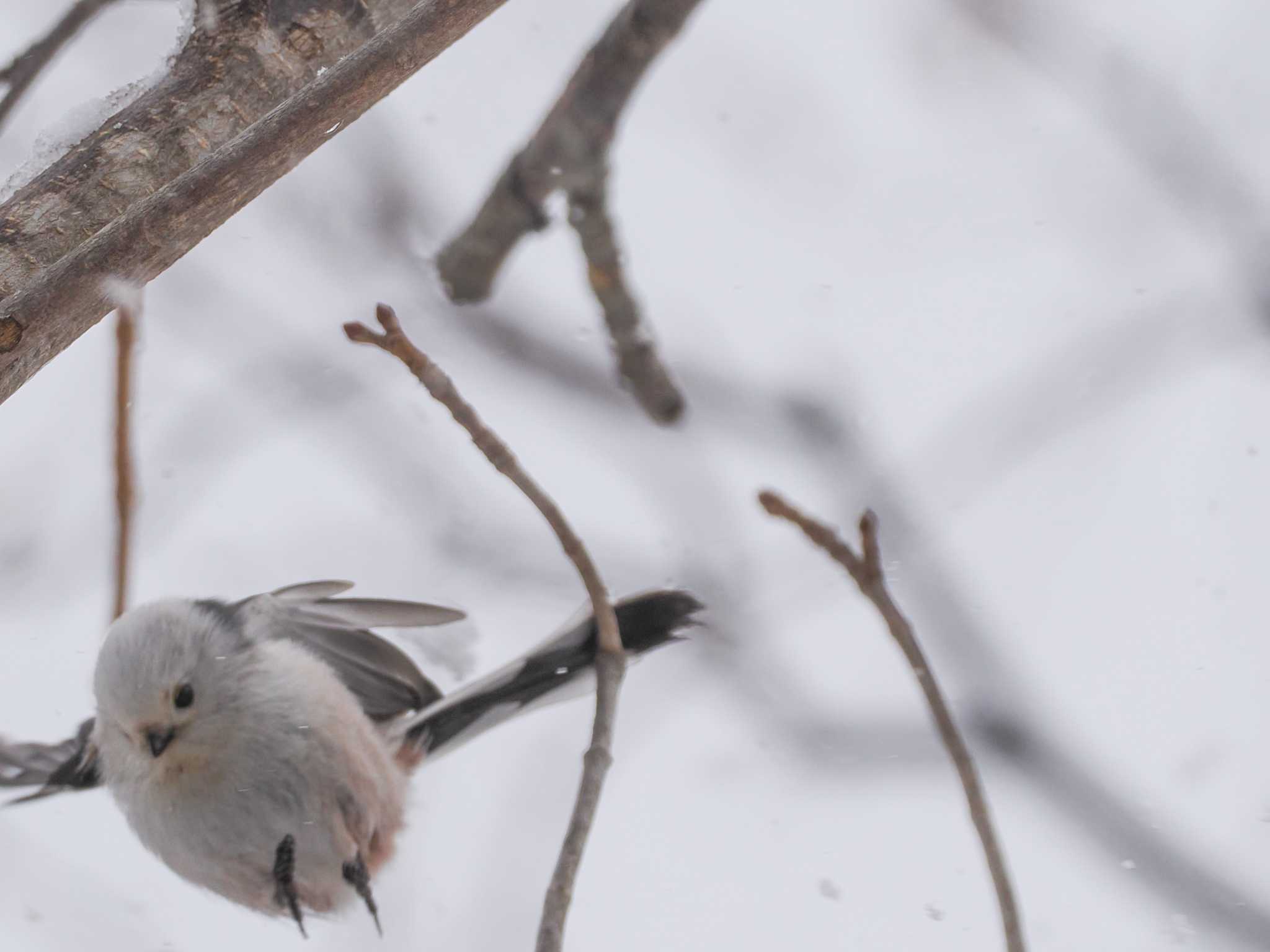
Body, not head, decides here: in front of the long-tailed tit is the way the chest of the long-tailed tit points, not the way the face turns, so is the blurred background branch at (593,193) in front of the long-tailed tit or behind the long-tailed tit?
behind

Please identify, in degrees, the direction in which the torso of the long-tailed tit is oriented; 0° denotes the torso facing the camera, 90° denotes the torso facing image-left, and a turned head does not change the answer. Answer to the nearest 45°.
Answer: approximately 45°

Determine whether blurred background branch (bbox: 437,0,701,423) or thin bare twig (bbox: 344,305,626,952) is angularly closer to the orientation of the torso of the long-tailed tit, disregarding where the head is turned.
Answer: the thin bare twig

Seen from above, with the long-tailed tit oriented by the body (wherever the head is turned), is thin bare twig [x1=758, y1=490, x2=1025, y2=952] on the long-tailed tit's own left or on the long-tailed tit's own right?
on the long-tailed tit's own left

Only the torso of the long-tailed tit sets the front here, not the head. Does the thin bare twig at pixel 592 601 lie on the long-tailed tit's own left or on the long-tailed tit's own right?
on the long-tailed tit's own left
